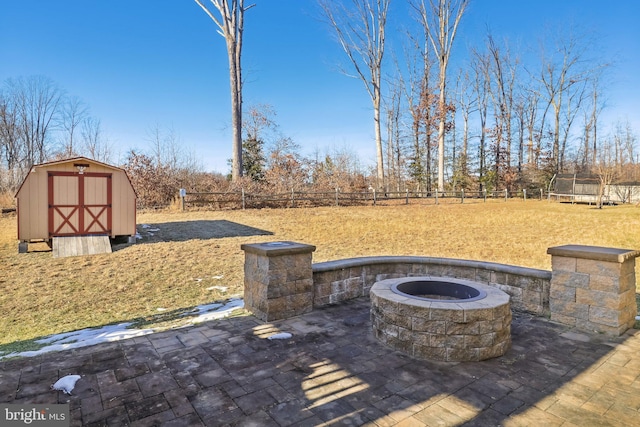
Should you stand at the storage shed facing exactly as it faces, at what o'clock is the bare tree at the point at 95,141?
The bare tree is roughly at 6 o'clock from the storage shed.

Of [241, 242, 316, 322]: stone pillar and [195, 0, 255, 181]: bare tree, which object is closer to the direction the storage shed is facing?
the stone pillar

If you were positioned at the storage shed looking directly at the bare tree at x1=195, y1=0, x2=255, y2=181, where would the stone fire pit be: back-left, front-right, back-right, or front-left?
back-right

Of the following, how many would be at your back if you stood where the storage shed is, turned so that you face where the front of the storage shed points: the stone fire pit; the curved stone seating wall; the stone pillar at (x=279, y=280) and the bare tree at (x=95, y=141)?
1

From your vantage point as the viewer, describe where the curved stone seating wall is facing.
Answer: facing the viewer

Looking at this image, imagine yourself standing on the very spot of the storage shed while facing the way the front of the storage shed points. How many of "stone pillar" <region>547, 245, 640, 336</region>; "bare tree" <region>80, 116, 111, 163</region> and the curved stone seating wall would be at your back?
1

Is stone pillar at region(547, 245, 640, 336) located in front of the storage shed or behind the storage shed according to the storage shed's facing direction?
in front

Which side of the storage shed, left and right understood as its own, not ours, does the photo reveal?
front

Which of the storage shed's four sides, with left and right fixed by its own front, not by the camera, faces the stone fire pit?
front

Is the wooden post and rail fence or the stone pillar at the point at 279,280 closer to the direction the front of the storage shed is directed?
the stone pillar

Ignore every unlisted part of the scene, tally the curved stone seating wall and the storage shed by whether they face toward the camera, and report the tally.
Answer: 2

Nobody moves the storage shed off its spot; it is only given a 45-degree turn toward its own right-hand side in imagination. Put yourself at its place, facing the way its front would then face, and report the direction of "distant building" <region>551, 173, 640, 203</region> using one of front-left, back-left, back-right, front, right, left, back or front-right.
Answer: back-left

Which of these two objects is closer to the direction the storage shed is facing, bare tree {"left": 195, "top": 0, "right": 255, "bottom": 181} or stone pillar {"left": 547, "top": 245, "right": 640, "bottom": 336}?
the stone pillar

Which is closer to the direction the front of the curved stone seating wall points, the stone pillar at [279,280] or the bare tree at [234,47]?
the stone pillar
